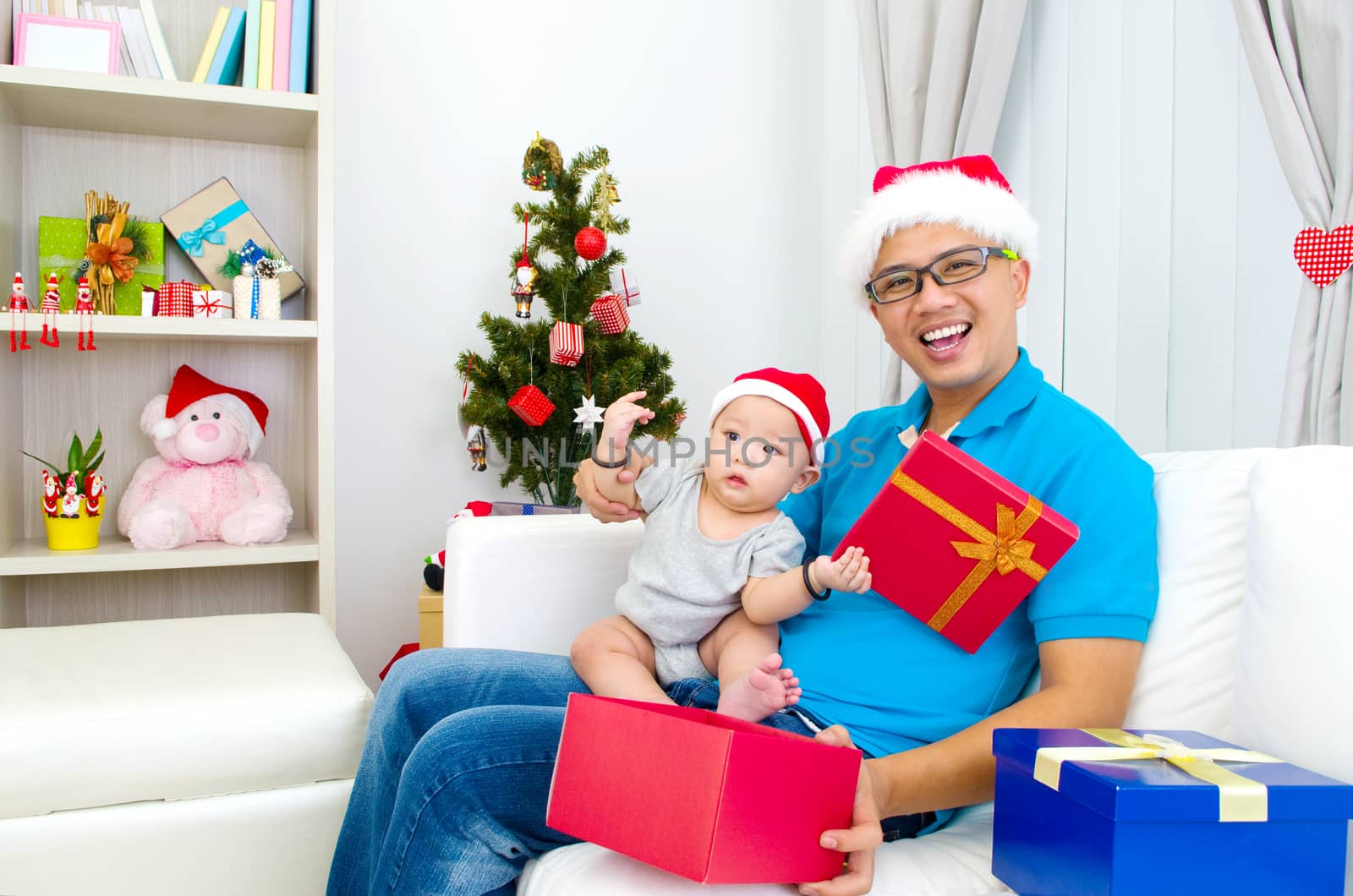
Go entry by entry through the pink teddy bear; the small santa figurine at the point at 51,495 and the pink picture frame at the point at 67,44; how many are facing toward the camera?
3

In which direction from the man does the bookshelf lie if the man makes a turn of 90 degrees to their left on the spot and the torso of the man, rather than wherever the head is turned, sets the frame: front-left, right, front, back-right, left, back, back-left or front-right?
back

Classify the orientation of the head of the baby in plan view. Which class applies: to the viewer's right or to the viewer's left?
to the viewer's left

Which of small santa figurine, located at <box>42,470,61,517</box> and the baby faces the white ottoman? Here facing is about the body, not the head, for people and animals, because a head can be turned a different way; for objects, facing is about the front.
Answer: the small santa figurine

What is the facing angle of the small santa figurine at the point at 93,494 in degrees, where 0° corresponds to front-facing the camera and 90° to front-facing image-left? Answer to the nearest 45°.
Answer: approximately 0°
